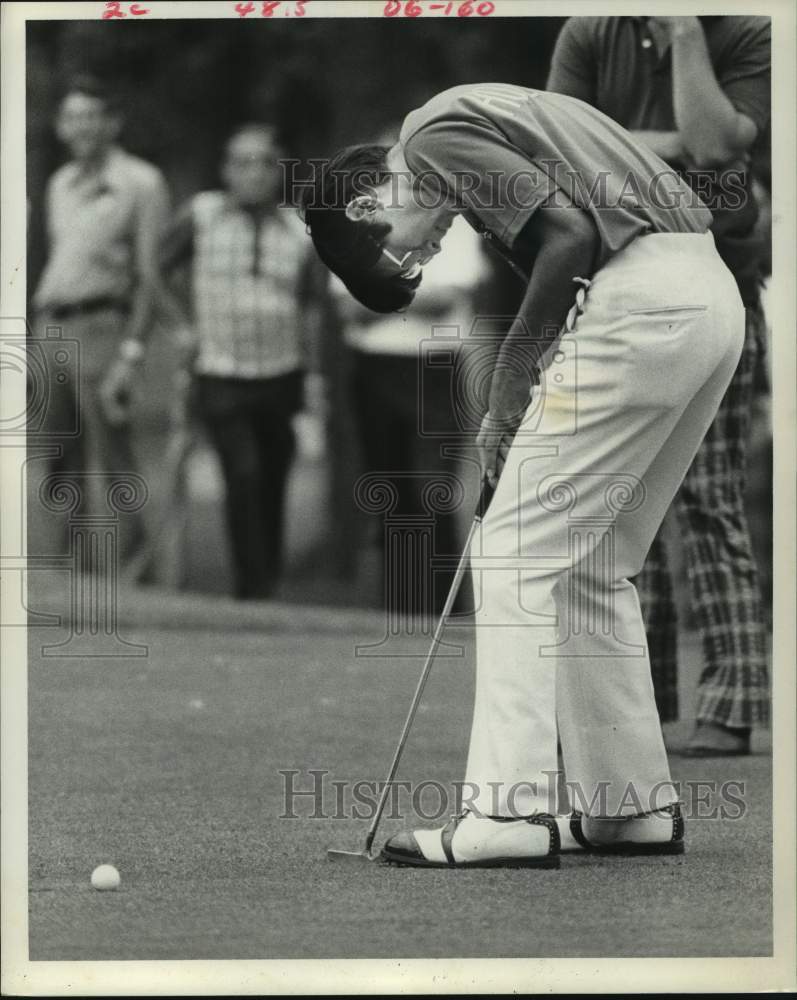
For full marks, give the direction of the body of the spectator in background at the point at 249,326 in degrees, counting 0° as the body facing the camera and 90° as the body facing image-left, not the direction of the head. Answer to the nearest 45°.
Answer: approximately 0°

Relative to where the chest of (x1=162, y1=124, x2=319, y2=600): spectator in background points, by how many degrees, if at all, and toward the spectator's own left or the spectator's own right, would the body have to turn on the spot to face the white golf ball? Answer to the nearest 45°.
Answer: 0° — they already face it

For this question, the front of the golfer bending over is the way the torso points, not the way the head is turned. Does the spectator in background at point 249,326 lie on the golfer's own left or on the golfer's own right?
on the golfer's own right

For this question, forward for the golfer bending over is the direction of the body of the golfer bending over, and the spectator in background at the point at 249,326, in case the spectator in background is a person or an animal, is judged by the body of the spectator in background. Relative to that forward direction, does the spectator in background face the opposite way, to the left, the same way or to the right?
to the left

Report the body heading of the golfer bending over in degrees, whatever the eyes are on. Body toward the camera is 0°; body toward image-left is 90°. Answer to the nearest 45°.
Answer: approximately 90°

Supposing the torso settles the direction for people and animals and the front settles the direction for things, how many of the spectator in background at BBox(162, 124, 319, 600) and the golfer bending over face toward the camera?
1

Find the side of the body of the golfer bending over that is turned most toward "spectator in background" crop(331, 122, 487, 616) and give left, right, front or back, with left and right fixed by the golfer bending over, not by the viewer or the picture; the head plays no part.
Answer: right
